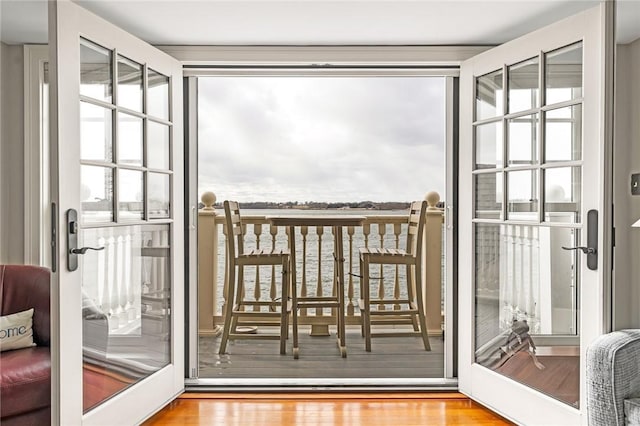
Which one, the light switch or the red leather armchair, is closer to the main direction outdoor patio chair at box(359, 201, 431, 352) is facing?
the red leather armchair

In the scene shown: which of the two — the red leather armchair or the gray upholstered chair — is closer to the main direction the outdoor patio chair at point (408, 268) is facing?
the red leather armchair

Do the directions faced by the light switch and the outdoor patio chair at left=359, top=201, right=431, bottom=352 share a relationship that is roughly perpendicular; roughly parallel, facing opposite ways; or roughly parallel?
roughly perpendicular

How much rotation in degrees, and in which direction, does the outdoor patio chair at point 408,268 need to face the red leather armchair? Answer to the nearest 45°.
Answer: approximately 45° to its left

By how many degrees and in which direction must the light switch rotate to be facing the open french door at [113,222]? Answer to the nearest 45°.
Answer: approximately 45° to its right

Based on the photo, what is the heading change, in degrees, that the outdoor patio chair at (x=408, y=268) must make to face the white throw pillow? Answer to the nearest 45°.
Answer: approximately 45° to its left

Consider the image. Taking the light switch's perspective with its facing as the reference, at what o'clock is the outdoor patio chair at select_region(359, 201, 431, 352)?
The outdoor patio chair is roughly at 4 o'clock from the light switch.

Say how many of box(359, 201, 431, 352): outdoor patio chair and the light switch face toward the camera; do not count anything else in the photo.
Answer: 1

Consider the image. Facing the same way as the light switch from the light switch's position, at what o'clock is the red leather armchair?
The red leather armchair is roughly at 2 o'clock from the light switch.

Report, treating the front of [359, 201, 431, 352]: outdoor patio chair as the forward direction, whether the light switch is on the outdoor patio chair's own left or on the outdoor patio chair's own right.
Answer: on the outdoor patio chair's own left

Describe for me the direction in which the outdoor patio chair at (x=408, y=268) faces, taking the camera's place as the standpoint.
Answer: facing to the left of the viewer
